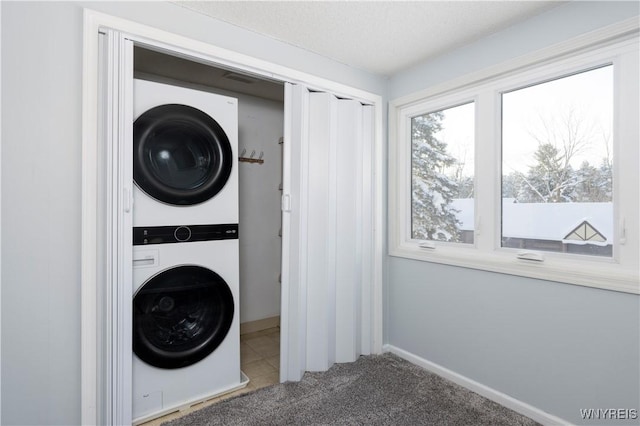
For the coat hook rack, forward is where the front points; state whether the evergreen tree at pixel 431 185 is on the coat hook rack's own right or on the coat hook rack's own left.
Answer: on the coat hook rack's own left

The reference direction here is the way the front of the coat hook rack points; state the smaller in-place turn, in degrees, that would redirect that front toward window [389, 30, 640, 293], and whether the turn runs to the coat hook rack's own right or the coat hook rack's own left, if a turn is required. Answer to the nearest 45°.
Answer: approximately 45° to the coat hook rack's own left

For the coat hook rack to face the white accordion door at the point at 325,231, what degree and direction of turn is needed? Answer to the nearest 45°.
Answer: approximately 45° to its left

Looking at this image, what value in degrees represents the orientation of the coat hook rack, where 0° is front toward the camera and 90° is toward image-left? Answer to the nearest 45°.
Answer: approximately 0°

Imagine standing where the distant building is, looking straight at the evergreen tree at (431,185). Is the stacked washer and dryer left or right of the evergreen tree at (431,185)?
left

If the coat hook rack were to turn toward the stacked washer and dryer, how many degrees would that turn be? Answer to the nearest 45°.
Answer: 0° — it already faces it
